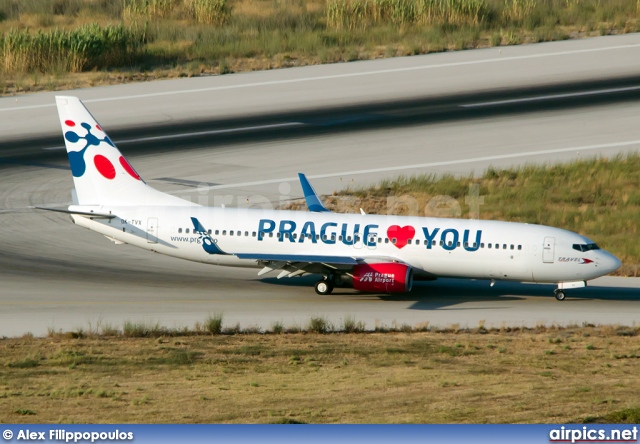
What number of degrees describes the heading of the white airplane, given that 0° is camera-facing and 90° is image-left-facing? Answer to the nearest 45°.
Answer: approximately 270°
